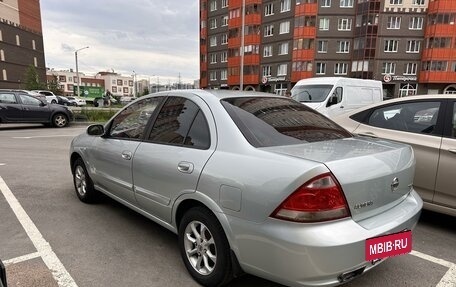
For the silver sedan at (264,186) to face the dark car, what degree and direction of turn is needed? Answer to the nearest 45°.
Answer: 0° — it already faces it

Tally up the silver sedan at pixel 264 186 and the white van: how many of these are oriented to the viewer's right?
0

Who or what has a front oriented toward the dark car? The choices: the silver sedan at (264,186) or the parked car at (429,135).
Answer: the silver sedan

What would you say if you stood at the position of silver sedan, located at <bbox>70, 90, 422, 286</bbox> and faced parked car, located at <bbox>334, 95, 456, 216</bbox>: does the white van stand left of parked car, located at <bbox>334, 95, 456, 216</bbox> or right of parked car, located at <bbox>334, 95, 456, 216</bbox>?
left

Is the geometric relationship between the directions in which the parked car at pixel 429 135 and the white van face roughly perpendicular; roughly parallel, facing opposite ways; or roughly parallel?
roughly perpendicular

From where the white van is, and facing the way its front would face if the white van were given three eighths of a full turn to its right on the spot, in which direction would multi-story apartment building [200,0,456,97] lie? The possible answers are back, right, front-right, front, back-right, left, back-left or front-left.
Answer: front

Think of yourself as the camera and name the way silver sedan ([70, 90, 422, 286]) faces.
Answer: facing away from the viewer and to the left of the viewer

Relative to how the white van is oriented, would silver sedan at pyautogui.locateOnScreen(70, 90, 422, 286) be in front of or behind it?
in front
